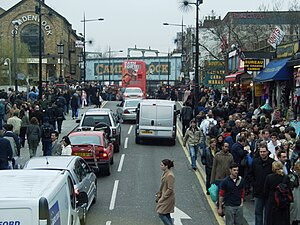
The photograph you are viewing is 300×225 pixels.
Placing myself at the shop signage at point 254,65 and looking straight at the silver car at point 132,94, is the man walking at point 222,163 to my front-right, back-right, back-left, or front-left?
back-left

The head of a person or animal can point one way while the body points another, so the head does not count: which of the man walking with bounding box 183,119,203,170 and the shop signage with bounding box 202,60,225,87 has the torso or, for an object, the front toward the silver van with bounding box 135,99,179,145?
the shop signage

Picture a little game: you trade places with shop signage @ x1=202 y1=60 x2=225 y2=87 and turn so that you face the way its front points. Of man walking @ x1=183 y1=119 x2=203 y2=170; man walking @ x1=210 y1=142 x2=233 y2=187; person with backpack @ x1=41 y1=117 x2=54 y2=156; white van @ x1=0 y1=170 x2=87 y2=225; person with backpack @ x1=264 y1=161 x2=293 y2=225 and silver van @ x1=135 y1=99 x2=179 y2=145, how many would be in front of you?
6

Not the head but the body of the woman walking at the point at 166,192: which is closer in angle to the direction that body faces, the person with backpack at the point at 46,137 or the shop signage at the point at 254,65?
the person with backpack

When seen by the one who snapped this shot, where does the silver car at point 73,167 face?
facing away from the viewer and to the right of the viewer

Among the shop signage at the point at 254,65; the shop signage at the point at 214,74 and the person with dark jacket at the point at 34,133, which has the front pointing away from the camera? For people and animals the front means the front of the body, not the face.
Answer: the person with dark jacket

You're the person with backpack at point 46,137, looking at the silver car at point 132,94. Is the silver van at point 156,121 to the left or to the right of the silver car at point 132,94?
right

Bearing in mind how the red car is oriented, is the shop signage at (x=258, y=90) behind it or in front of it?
in front

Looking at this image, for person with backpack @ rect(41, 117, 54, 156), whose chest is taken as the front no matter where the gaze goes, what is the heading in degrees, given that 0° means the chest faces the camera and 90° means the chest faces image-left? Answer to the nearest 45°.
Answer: approximately 180°
